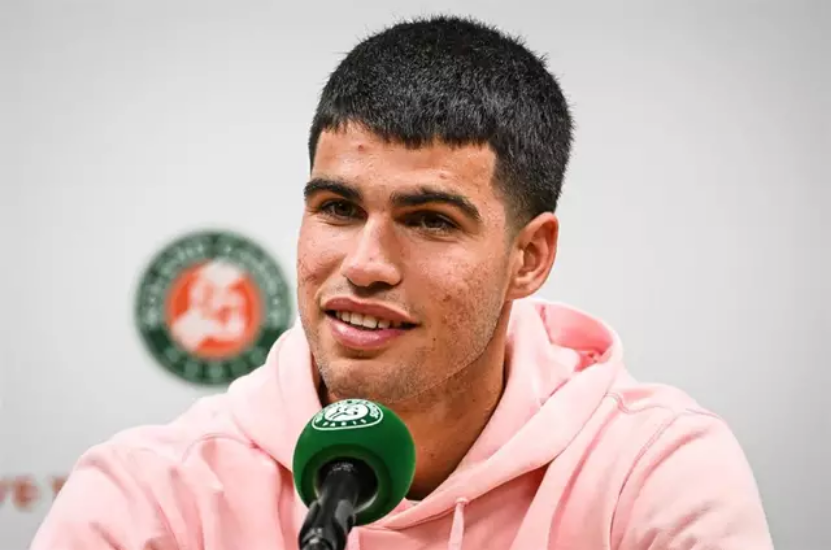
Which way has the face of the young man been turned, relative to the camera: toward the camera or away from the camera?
toward the camera

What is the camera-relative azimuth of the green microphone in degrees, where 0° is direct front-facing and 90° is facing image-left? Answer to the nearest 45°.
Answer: approximately 180°
